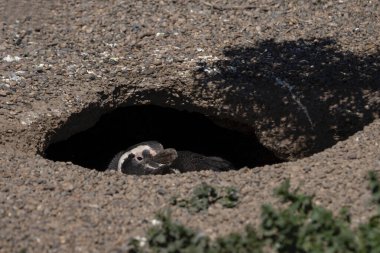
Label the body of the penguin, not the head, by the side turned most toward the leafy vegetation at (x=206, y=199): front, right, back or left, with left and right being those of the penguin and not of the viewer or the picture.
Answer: left

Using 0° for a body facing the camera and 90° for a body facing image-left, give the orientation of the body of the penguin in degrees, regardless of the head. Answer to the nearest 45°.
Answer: approximately 90°
